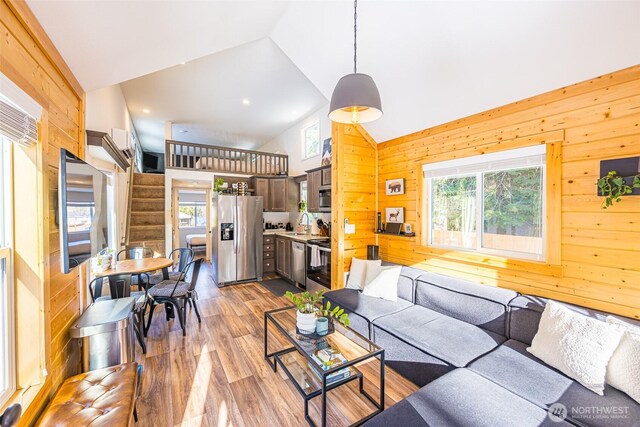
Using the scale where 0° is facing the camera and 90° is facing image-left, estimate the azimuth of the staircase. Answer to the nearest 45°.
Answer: approximately 0°

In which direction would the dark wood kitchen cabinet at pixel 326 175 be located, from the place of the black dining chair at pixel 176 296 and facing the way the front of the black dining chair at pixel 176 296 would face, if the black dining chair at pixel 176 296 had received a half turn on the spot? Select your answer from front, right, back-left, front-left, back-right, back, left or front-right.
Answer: front

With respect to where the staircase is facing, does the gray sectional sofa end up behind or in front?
in front

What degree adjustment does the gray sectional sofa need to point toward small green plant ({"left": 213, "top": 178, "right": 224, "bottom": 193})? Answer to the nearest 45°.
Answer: approximately 45° to its right

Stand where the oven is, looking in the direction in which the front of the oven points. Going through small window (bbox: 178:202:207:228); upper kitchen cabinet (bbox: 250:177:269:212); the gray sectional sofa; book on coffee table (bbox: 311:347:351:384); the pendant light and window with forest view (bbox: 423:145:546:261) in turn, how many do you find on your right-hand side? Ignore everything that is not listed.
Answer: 2

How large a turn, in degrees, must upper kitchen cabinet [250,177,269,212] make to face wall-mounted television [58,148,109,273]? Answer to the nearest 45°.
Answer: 0° — it already faces it

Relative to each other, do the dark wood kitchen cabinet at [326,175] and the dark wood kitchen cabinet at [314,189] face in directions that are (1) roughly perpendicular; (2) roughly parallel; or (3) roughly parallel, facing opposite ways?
roughly parallel

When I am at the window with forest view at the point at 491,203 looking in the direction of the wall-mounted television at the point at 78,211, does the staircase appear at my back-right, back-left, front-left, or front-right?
front-right

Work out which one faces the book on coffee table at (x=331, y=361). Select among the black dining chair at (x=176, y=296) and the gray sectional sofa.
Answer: the gray sectional sofa

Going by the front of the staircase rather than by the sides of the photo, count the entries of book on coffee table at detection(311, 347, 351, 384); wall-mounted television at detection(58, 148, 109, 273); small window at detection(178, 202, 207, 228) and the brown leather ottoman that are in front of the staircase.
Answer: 3

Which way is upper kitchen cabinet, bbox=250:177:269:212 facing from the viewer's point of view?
toward the camera

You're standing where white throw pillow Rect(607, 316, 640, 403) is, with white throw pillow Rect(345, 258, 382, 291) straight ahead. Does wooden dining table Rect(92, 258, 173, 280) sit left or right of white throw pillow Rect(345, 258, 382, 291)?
left

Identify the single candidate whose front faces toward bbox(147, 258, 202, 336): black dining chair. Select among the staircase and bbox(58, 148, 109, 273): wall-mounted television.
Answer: the staircase

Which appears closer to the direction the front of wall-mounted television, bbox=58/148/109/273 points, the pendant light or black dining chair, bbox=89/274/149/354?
the pendant light

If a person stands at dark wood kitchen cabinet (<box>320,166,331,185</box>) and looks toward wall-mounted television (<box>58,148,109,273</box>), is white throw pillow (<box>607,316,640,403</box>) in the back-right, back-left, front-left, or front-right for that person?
front-left

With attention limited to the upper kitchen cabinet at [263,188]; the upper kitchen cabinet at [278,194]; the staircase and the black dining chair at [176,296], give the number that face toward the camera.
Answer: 3

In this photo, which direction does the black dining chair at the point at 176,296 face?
to the viewer's left
